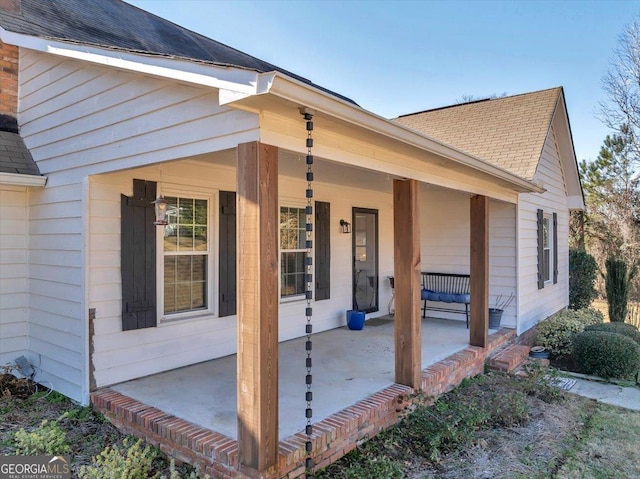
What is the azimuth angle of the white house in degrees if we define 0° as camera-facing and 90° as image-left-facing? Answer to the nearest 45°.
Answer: approximately 315°

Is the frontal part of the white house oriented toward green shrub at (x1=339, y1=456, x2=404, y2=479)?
yes

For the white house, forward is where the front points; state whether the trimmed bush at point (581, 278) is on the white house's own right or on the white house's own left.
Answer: on the white house's own left

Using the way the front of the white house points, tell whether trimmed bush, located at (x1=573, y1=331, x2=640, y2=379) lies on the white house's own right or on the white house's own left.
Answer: on the white house's own left

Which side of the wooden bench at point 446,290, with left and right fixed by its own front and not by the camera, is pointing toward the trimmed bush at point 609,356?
left
